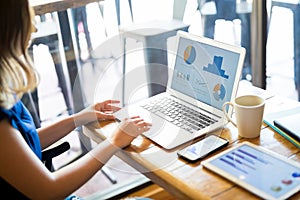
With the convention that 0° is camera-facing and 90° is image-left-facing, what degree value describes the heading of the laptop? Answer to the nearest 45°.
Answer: approximately 45°

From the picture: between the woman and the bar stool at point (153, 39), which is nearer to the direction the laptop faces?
the woman

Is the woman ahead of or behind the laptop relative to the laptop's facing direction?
ahead

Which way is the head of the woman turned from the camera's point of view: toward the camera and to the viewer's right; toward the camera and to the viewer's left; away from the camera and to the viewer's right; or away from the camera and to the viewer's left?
away from the camera and to the viewer's right

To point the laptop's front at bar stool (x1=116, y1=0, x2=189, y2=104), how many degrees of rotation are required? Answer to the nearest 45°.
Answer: approximately 135° to its right
